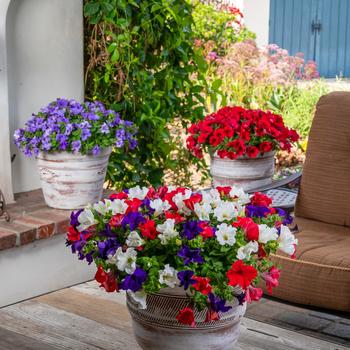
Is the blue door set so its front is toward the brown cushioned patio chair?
yes

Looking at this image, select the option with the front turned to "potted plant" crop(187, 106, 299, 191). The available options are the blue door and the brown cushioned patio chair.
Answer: the blue door

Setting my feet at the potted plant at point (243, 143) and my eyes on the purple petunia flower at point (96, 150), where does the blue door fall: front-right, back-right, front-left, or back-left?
back-right

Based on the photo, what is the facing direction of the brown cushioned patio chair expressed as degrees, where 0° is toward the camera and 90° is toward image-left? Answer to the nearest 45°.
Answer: approximately 45°

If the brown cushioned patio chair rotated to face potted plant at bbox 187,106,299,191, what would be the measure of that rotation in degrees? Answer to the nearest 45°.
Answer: approximately 90° to its right

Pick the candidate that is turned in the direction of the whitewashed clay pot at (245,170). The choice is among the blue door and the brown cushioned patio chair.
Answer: the blue door

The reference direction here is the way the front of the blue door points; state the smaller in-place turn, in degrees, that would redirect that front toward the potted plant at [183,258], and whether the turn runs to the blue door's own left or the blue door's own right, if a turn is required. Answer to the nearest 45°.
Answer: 0° — it already faces it

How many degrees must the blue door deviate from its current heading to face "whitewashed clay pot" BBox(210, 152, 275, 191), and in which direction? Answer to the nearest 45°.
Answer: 0° — it already faces it

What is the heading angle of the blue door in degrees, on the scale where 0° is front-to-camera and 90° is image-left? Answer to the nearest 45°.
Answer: approximately 0°
